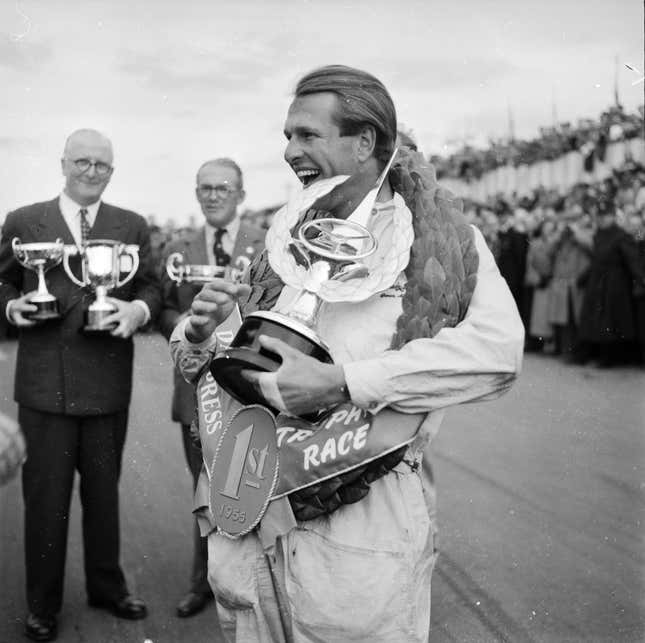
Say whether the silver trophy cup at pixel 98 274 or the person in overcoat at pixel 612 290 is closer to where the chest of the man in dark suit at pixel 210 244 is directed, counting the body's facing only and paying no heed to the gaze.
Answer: the silver trophy cup

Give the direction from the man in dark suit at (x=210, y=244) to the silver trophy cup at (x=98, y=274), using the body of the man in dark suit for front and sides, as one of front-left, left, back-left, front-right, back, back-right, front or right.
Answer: front-right

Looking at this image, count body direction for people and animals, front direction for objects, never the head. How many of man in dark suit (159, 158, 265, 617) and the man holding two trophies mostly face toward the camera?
2

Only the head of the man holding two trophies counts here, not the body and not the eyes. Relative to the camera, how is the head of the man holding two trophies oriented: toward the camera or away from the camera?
toward the camera

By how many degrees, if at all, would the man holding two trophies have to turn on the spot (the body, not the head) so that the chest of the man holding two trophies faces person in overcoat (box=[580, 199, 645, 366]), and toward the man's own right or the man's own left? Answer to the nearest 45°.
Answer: approximately 135° to the man's own left

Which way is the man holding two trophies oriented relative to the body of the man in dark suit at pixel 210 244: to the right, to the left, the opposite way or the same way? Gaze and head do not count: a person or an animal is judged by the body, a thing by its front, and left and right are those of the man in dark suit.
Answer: the same way

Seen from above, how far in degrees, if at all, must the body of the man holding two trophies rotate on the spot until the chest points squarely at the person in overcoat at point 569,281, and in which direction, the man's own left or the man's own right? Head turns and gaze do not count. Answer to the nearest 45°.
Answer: approximately 135° to the man's own left

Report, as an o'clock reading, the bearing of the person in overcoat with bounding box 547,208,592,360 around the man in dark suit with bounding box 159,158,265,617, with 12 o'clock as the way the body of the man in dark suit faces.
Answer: The person in overcoat is roughly at 7 o'clock from the man in dark suit.

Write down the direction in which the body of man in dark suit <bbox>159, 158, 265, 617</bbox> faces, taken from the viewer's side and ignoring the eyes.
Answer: toward the camera

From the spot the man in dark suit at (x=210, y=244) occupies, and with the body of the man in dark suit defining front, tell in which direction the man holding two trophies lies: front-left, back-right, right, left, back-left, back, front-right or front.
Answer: front-right

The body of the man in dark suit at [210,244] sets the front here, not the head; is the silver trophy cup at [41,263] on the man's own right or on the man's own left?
on the man's own right
